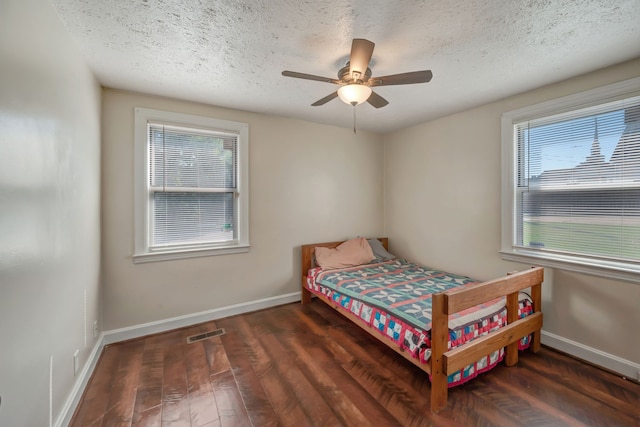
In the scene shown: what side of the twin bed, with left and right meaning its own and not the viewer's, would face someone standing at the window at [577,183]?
left

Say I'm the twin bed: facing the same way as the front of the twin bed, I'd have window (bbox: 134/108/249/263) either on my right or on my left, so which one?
on my right

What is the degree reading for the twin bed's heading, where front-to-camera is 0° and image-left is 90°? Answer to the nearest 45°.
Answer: approximately 315°

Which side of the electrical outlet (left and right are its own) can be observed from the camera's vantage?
right
